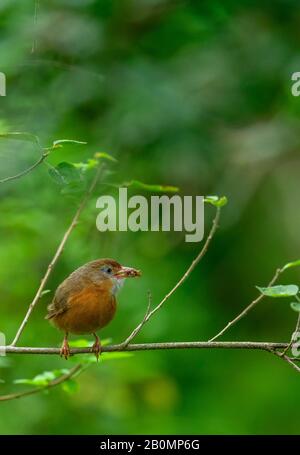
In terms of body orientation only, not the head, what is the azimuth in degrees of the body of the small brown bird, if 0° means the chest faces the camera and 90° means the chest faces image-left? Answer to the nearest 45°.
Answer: approximately 315°

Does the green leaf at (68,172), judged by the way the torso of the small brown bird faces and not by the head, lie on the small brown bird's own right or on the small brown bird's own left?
on the small brown bird's own right

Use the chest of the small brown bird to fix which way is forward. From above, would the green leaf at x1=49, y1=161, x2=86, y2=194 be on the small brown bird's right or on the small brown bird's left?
on the small brown bird's right

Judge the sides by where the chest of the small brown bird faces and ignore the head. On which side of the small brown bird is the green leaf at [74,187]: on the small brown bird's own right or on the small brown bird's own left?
on the small brown bird's own right
